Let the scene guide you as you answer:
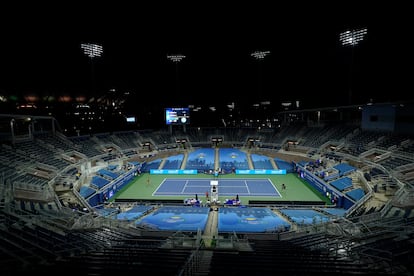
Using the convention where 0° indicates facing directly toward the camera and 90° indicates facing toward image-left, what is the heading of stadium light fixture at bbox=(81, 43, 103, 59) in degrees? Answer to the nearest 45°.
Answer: approximately 315°

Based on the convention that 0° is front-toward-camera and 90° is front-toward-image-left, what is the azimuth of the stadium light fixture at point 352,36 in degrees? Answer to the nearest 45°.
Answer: approximately 45°

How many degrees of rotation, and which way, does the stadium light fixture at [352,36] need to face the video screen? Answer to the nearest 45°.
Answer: approximately 45° to its right

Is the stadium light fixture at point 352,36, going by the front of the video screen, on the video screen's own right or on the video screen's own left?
on the video screen's own left

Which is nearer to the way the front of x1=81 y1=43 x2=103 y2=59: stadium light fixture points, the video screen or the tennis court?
the tennis court
